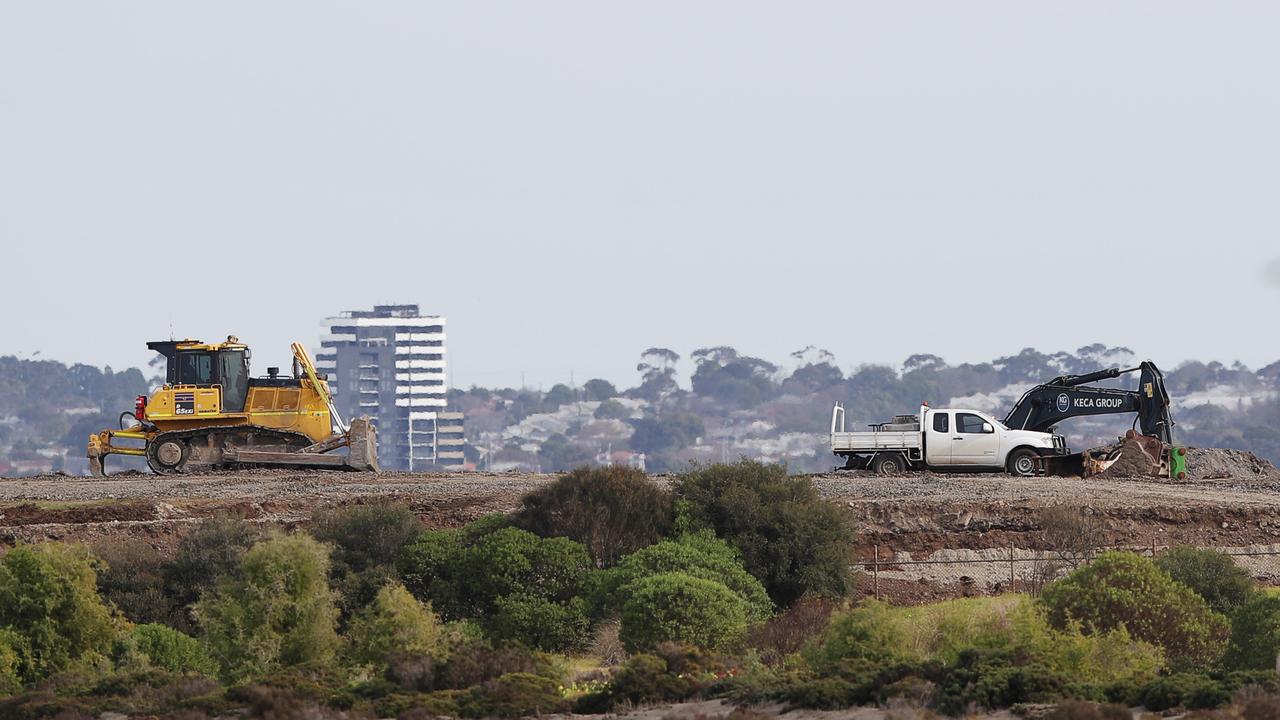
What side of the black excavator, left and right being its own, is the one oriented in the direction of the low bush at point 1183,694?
right

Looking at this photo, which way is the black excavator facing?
to the viewer's right

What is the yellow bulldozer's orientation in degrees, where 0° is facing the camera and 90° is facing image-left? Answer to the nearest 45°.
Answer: approximately 270°

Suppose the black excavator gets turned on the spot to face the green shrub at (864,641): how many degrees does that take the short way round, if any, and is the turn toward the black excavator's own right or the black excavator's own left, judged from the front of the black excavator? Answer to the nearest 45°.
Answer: approximately 90° to the black excavator's own right

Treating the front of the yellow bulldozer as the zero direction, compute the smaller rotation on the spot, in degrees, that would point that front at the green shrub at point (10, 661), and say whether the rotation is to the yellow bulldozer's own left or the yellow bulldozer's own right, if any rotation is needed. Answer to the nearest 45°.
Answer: approximately 90° to the yellow bulldozer's own right

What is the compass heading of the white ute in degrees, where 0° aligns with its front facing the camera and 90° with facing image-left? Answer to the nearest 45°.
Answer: approximately 270°

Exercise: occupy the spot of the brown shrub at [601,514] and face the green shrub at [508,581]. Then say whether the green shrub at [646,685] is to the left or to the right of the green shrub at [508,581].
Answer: left

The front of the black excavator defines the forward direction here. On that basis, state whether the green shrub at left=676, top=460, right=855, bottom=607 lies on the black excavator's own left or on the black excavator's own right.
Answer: on the black excavator's own right

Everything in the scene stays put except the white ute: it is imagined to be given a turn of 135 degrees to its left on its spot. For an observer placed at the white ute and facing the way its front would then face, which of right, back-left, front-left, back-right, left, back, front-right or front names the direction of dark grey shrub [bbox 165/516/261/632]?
left

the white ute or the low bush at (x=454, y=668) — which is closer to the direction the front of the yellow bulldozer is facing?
the white ute
